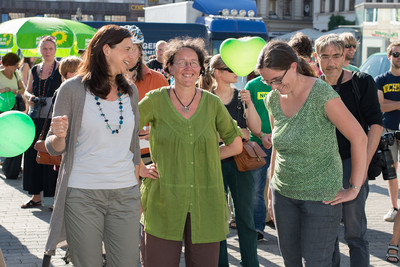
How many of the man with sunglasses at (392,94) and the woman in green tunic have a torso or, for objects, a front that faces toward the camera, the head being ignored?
2

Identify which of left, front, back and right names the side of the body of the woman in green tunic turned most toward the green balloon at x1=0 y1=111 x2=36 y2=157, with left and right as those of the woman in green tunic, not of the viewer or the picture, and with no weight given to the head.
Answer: right

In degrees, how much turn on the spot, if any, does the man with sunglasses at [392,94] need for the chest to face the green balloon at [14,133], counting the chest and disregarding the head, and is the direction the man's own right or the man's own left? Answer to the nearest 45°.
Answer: approximately 45° to the man's own right

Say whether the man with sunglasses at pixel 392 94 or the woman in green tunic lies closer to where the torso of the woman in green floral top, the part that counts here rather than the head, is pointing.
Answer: the woman in green tunic

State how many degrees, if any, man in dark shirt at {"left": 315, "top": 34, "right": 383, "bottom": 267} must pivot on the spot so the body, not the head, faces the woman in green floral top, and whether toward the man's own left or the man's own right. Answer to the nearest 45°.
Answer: approximately 45° to the man's own left

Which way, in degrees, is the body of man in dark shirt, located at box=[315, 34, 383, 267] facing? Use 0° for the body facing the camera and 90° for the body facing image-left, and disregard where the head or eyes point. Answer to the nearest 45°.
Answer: approximately 45°

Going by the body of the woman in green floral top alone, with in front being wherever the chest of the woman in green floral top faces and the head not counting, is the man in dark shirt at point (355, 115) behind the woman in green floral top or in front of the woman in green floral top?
behind
